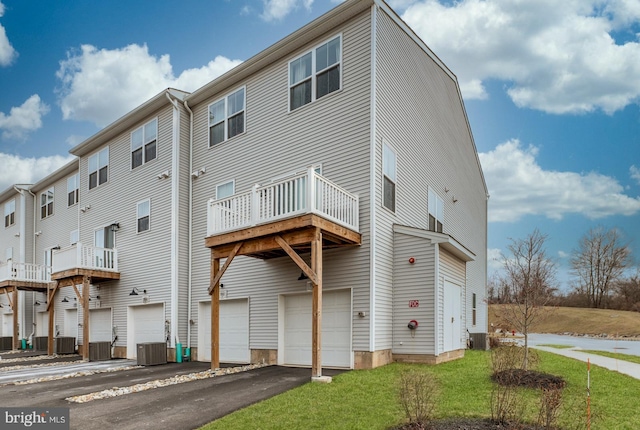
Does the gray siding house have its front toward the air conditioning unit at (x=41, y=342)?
no

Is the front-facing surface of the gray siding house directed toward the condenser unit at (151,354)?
no

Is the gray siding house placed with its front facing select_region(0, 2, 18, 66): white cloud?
no
